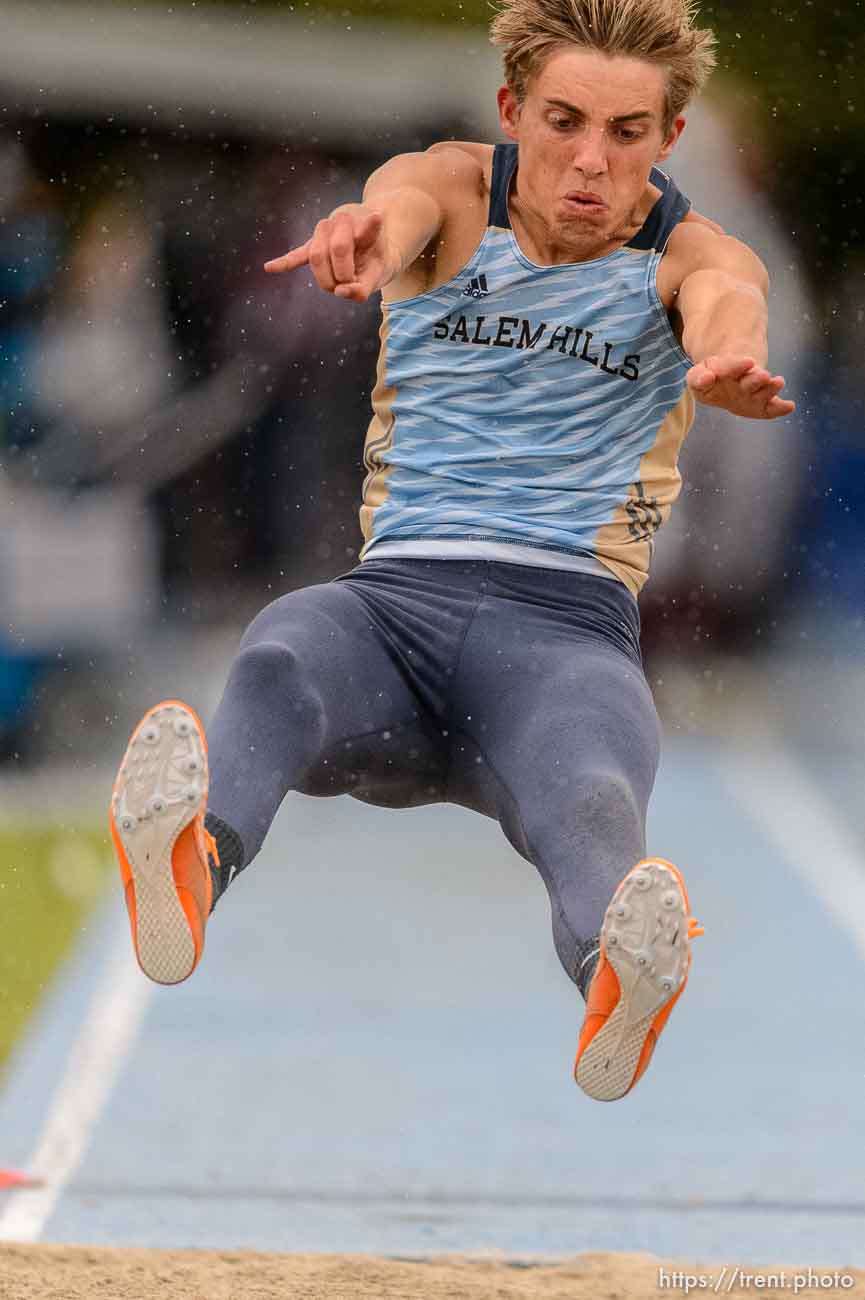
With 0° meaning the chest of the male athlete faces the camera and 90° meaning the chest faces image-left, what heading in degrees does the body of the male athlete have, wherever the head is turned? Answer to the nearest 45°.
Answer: approximately 0°
